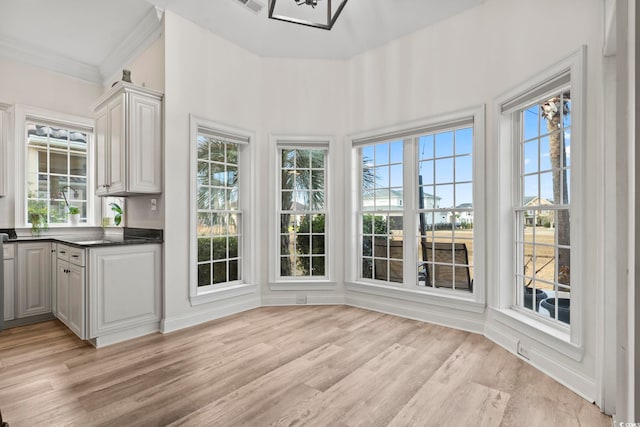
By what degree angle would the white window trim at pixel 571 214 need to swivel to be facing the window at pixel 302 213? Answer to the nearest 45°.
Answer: approximately 45° to its right

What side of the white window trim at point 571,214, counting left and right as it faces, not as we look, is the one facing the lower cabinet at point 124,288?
front

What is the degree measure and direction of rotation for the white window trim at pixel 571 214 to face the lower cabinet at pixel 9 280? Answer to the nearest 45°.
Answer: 0° — it already faces it

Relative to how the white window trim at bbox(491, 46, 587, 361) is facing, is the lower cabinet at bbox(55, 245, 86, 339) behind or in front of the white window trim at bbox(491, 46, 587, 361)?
in front

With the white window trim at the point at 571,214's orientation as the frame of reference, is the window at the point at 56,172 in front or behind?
in front

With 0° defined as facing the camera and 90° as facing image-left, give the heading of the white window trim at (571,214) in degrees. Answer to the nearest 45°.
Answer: approximately 45°

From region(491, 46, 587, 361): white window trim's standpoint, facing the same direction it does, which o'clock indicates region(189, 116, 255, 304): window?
The window is roughly at 1 o'clock from the white window trim.
